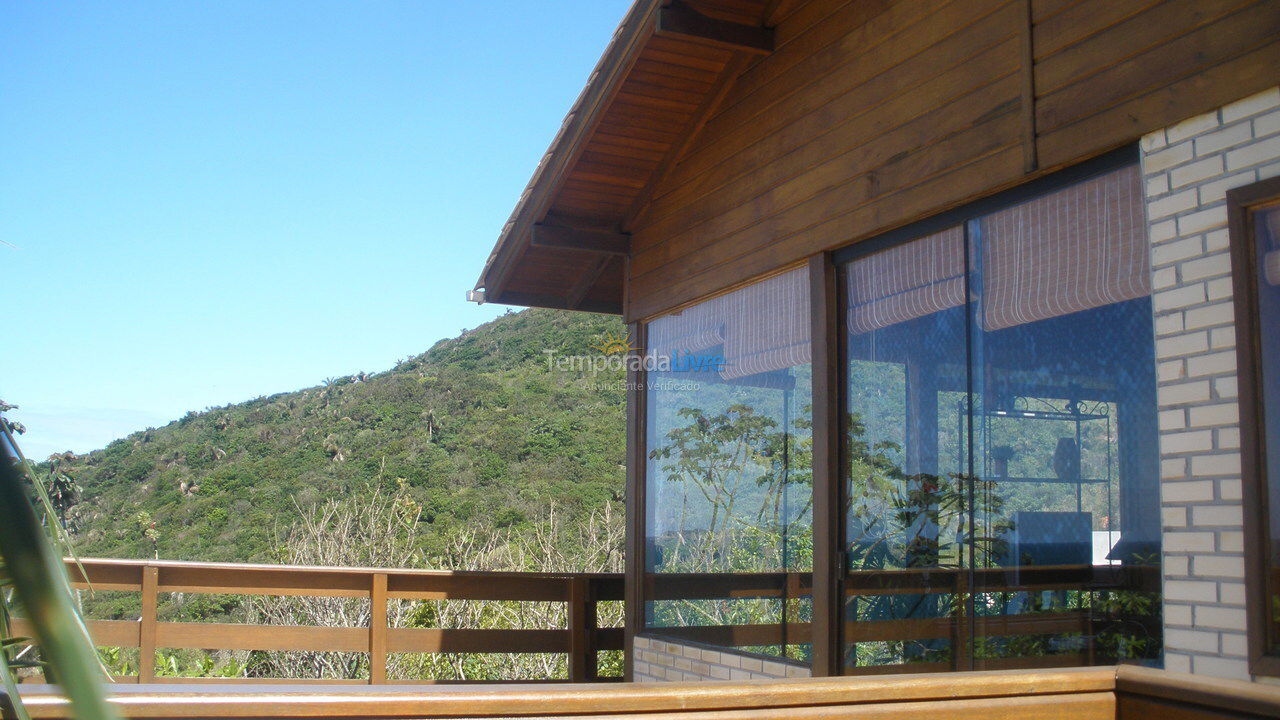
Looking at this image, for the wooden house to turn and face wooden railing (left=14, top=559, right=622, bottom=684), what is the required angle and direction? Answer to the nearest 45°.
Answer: approximately 90° to its right

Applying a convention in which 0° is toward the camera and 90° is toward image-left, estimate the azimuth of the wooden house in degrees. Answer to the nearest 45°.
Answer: approximately 45°
